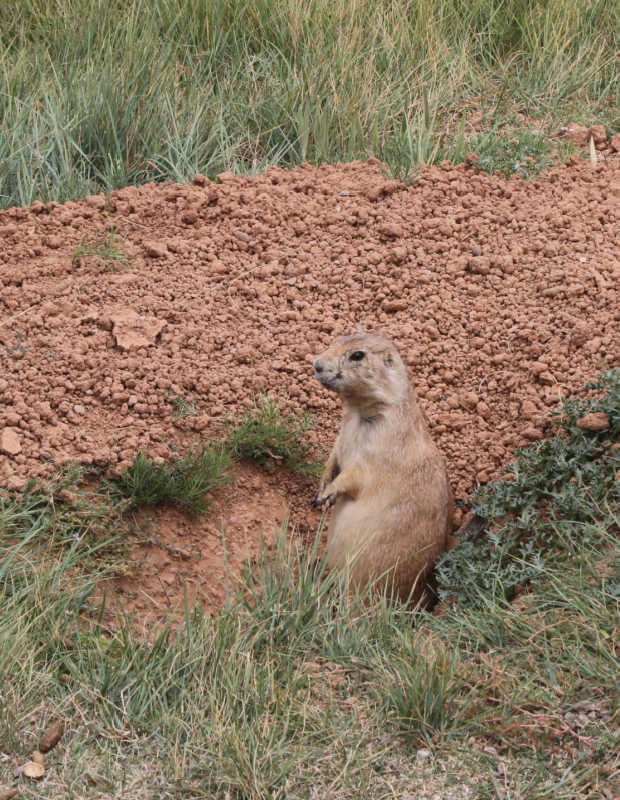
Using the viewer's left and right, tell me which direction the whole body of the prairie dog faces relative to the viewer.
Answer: facing to the left of the viewer

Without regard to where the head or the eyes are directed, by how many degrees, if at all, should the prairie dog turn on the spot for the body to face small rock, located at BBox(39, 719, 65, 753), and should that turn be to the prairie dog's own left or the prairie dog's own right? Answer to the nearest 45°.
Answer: approximately 45° to the prairie dog's own left

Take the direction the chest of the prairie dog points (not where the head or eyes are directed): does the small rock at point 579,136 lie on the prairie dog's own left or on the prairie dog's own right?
on the prairie dog's own right

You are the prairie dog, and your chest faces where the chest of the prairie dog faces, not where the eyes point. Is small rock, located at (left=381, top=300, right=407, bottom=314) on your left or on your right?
on your right

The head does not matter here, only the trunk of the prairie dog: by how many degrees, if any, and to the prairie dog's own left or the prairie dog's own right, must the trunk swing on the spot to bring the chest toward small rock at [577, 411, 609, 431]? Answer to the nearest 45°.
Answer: approximately 180°

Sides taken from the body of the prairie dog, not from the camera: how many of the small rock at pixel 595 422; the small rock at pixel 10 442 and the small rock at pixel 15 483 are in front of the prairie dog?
2

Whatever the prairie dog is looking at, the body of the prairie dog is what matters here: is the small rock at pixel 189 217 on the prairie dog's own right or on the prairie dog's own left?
on the prairie dog's own right

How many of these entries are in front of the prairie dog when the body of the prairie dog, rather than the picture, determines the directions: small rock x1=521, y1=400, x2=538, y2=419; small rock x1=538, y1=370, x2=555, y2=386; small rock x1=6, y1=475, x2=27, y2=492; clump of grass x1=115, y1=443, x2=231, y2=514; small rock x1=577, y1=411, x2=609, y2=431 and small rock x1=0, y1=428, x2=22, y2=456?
3

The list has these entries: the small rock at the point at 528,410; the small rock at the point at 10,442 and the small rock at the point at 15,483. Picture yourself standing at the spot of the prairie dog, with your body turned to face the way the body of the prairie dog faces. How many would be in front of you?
2

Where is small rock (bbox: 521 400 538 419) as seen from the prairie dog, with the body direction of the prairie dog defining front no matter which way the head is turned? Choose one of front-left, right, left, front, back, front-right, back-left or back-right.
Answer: back-right

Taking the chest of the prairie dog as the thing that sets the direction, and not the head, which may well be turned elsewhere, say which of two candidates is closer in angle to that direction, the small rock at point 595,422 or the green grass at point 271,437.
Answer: the green grass
